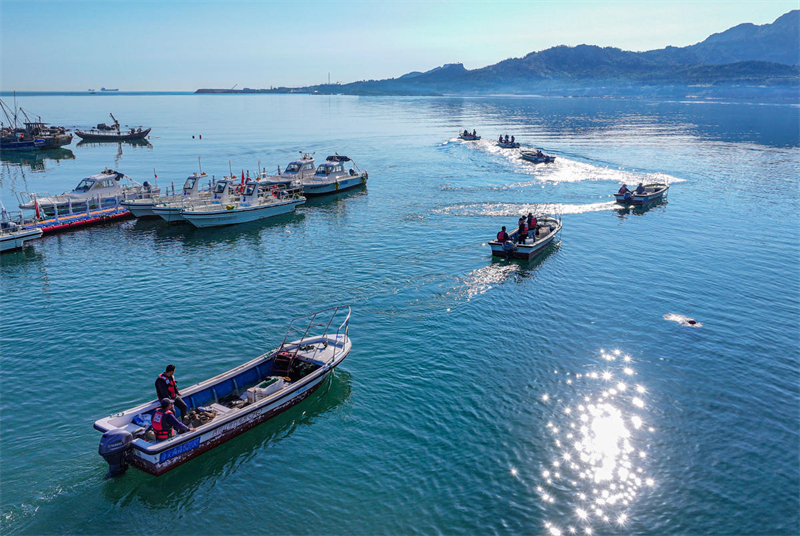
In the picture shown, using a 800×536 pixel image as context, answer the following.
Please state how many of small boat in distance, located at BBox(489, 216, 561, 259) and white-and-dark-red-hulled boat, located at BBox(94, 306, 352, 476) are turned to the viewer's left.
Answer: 0

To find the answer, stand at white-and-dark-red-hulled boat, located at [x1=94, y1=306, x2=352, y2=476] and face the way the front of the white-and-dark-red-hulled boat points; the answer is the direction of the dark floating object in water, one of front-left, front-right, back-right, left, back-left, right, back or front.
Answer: front-right

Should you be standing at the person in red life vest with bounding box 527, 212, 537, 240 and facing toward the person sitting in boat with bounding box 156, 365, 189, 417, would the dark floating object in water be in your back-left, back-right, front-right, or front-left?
front-left

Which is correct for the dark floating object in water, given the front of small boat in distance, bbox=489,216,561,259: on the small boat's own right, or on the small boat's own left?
on the small boat's own right

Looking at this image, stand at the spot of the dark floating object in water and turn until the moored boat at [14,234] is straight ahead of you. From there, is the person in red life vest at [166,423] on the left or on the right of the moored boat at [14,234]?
left

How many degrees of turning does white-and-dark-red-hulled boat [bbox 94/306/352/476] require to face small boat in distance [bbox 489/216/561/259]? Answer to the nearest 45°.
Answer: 0° — it already faces it

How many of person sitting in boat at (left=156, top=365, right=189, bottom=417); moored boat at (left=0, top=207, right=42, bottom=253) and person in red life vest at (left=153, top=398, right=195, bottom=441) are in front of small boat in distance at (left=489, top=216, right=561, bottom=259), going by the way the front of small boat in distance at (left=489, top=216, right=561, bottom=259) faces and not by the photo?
0

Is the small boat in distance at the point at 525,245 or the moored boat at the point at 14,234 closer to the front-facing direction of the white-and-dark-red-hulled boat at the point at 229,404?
the small boat in distance

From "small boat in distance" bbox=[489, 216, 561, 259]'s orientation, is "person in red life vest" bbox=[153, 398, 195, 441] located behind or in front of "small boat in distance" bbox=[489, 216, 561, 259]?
behind
